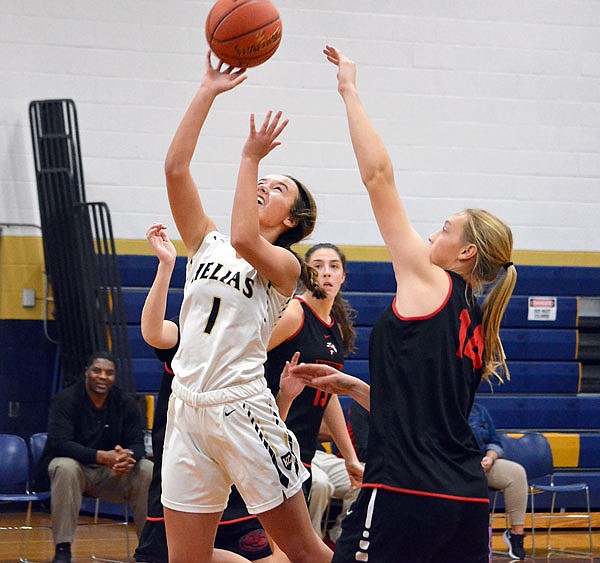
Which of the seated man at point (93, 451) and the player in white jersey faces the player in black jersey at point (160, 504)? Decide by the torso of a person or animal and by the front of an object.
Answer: the seated man

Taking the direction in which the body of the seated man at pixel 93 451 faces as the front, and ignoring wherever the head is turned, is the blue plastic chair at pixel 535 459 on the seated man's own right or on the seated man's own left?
on the seated man's own left

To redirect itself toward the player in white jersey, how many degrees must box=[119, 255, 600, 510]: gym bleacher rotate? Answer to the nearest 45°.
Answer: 0° — it already faces them

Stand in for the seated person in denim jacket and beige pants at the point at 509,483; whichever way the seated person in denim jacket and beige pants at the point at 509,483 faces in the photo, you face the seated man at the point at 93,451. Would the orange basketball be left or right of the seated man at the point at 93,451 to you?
left

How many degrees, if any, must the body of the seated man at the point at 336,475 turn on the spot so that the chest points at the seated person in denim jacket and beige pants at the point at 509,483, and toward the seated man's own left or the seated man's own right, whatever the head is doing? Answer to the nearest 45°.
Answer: approximately 135° to the seated man's own left

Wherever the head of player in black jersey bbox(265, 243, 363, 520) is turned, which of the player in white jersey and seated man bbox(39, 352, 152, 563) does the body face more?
the player in white jersey
